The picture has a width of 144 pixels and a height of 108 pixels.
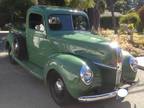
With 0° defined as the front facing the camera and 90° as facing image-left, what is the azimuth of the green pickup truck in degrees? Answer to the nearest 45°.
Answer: approximately 315°
